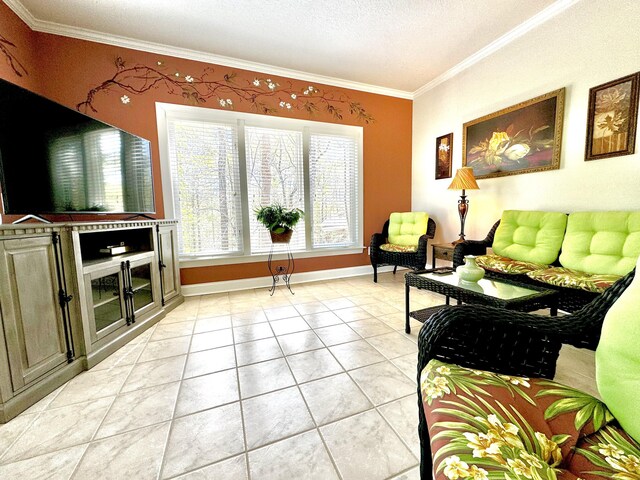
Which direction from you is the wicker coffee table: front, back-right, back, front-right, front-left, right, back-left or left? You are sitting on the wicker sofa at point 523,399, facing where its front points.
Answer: right

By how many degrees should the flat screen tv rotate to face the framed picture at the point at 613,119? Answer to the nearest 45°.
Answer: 0° — it already faces it

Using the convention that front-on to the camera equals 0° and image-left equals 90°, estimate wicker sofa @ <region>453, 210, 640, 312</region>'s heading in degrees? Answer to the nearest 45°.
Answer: approximately 45°

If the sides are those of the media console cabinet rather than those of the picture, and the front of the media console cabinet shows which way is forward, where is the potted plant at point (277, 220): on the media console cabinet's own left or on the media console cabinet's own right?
on the media console cabinet's own left

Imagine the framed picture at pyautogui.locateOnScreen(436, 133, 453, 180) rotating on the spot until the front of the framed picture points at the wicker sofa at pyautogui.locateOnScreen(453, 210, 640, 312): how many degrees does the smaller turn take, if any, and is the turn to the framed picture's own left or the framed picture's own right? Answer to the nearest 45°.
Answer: approximately 90° to the framed picture's own left

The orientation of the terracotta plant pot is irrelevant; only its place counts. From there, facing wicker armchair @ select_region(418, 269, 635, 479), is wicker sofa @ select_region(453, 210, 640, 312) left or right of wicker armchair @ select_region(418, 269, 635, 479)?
left

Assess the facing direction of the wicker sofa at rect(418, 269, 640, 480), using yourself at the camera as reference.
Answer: facing to the left of the viewer

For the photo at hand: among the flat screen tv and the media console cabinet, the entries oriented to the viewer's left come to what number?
0

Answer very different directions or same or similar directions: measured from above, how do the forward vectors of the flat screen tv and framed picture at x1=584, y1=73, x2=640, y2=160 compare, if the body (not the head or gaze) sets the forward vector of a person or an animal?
very different directions

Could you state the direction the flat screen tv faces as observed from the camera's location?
facing the viewer and to the right of the viewer

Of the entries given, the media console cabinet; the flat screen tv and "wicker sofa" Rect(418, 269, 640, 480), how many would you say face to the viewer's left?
1

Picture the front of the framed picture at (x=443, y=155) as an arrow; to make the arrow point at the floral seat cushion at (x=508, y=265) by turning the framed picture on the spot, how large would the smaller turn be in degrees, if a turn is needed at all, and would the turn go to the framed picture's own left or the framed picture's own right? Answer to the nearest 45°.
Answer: approximately 45° to the framed picture's own left

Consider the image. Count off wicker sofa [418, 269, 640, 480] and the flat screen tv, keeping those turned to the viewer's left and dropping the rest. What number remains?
1

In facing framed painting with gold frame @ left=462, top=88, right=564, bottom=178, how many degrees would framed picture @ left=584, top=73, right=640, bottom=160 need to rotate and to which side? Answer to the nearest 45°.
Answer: approximately 90° to its right
